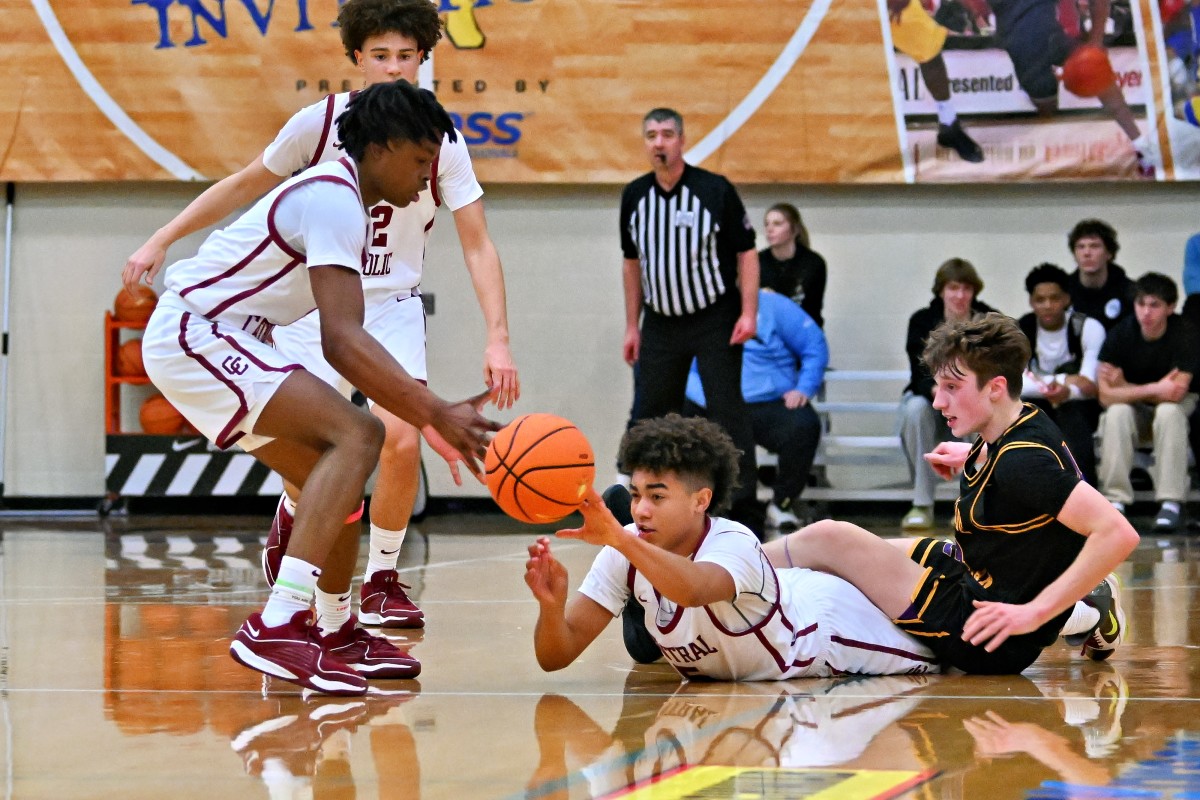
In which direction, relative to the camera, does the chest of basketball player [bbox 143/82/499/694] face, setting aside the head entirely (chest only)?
to the viewer's right

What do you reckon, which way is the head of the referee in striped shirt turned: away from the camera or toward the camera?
toward the camera

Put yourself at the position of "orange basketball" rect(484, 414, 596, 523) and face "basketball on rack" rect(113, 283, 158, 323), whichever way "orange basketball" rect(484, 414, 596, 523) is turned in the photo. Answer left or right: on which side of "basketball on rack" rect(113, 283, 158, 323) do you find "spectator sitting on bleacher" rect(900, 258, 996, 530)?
right

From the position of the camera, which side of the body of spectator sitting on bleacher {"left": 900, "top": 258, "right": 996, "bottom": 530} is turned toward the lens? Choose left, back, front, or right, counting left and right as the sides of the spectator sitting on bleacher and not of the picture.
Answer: front

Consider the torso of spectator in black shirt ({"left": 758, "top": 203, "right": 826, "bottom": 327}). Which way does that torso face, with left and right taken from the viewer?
facing the viewer and to the left of the viewer

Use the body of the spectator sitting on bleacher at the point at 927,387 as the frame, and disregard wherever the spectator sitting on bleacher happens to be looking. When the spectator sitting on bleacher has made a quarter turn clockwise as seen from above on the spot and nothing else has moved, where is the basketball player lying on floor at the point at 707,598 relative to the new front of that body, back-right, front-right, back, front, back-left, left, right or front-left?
left

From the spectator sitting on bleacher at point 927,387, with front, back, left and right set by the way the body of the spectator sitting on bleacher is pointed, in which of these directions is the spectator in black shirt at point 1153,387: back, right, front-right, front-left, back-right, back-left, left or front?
left

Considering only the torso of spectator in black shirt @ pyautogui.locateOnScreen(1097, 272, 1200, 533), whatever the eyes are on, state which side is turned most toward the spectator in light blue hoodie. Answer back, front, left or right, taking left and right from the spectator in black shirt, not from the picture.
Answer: right

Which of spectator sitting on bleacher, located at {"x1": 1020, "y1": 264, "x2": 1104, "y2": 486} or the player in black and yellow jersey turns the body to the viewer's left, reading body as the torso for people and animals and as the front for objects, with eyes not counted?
the player in black and yellow jersey

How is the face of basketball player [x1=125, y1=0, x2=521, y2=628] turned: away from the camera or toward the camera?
toward the camera

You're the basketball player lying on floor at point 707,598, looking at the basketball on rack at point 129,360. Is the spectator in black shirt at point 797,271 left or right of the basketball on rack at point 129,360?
right

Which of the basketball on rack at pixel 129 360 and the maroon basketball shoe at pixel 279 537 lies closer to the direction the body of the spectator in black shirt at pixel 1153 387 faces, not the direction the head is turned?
the maroon basketball shoe

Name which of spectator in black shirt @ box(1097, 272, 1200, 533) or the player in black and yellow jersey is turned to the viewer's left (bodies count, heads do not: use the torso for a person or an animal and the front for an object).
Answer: the player in black and yellow jersey

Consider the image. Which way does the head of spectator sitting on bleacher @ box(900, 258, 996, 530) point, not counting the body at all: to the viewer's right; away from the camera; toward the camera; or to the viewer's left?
toward the camera

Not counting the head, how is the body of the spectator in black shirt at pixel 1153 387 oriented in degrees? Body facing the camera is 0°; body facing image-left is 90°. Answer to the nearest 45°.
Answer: approximately 0°

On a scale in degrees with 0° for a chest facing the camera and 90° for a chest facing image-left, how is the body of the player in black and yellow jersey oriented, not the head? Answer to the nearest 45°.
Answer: approximately 90°

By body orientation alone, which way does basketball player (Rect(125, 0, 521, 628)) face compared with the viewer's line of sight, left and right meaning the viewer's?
facing the viewer

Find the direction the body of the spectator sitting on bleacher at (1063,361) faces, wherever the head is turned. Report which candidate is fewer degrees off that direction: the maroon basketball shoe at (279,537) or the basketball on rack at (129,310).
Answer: the maroon basketball shoe

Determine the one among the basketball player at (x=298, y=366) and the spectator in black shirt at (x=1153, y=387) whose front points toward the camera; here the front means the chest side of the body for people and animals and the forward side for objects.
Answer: the spectator in black shirt
